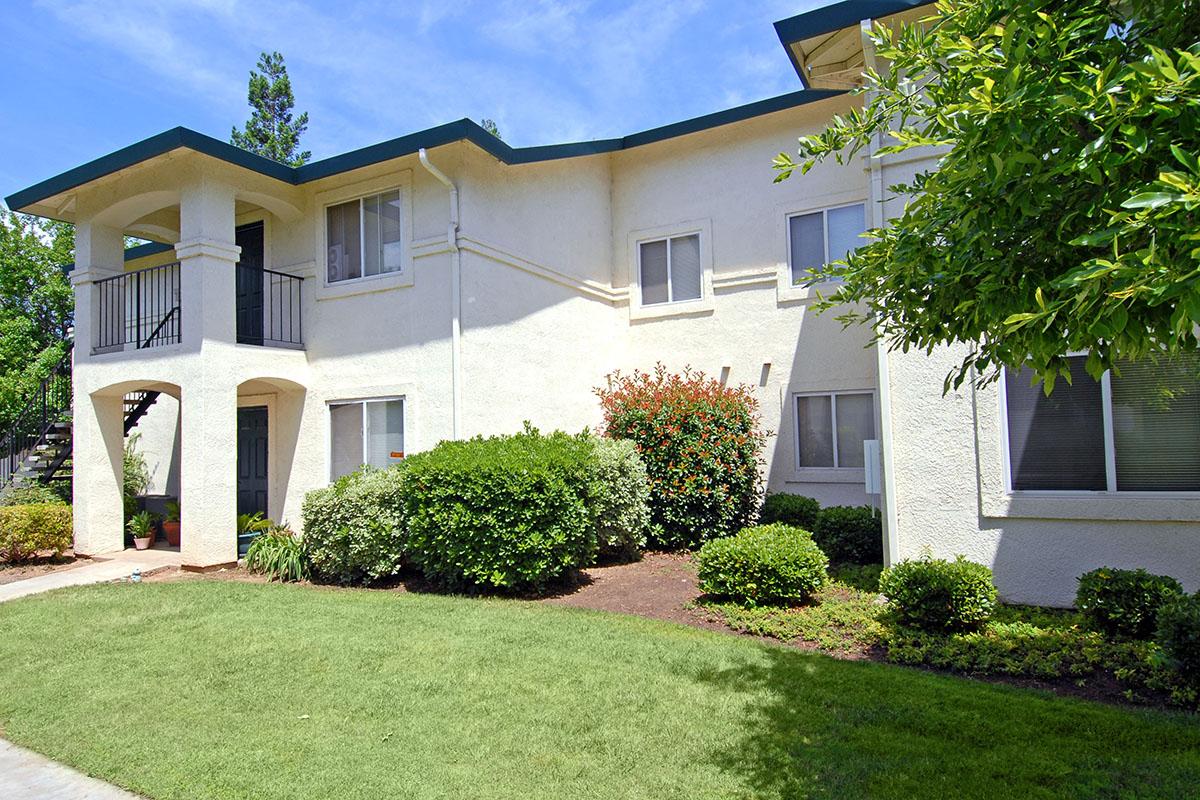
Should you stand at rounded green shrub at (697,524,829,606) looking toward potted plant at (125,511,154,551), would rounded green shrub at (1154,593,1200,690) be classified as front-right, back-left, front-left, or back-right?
back-left

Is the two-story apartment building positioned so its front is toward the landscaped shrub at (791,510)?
no

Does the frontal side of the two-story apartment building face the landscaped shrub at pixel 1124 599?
no

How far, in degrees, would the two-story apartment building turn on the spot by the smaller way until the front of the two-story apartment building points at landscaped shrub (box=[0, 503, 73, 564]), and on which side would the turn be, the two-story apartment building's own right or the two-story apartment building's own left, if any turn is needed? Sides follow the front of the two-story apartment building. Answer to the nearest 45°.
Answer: approximately 45° to the two-story apartment building's own right

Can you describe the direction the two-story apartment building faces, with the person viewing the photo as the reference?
facing the viewer and to the left of the viewer

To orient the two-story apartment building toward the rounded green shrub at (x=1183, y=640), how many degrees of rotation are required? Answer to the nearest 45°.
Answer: approximately 90° to its left

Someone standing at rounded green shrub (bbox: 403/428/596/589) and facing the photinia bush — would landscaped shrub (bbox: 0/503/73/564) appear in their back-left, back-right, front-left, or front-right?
back-left

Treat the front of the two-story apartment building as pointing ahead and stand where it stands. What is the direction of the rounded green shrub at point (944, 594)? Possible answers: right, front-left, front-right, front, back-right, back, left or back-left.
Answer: left

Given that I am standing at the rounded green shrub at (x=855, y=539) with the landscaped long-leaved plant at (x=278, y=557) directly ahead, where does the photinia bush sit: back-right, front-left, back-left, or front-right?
front-right
